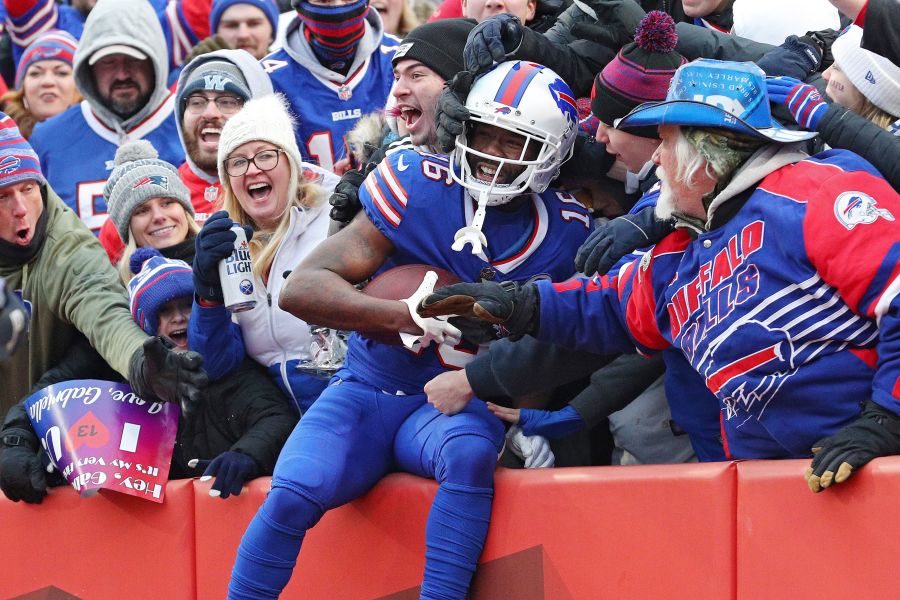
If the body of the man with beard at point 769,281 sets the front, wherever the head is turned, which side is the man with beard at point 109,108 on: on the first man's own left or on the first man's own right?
on the first man's own right

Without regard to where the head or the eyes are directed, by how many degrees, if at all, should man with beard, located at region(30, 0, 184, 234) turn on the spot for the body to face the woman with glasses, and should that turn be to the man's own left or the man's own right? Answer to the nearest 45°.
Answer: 0° — they already face them

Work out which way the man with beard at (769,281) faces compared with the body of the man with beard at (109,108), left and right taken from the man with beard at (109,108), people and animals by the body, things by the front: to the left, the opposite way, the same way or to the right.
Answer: to the right

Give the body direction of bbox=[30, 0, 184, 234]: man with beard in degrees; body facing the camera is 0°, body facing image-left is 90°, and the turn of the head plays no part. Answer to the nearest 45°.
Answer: approximately 0°

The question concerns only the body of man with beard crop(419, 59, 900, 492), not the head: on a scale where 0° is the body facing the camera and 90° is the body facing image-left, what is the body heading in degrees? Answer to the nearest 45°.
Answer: approximately 45°
